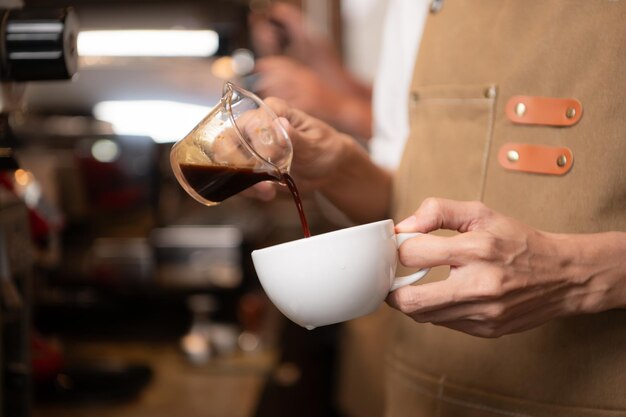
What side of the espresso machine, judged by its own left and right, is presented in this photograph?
right
